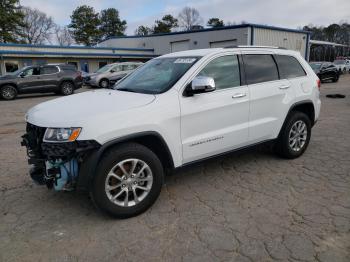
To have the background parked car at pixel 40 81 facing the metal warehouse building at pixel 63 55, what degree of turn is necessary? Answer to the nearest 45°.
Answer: approximately 90° to its right

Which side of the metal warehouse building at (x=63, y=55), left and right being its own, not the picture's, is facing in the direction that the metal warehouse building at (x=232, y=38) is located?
left

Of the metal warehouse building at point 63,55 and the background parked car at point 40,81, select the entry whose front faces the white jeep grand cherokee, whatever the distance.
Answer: the metal warehouse building

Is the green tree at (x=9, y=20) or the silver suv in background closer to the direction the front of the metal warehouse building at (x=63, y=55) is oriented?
the silver suv in background

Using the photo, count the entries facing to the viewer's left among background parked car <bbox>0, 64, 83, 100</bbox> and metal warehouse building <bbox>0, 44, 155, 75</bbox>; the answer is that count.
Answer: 1

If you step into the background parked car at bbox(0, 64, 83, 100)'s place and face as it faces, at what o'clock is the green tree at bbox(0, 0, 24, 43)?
The green tree is roughly at 3 o'clock from the background parked car.

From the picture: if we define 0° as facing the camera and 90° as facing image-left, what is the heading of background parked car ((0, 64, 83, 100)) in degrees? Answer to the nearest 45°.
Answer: approximately 90°

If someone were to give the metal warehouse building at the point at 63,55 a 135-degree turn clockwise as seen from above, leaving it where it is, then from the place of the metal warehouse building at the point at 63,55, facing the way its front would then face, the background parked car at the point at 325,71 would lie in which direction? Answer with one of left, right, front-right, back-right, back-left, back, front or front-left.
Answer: back

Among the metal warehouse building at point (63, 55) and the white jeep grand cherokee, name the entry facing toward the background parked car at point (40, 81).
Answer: the metal warehouse building

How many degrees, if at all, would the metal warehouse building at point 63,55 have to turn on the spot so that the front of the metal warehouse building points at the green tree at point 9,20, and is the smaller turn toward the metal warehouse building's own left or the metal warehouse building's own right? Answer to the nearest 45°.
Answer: approximately 135° to the metal warehouse building's own right
